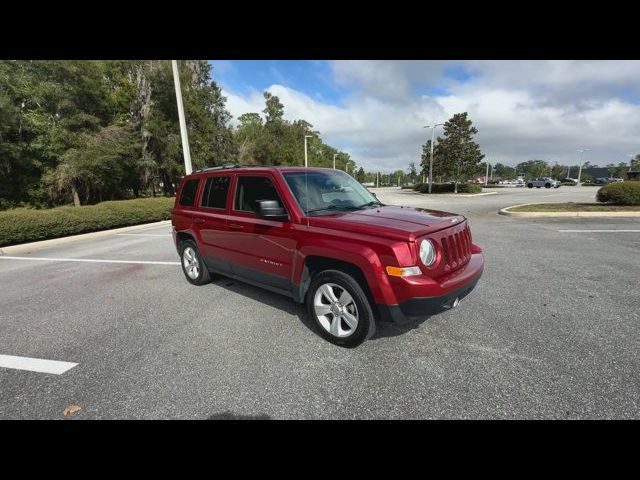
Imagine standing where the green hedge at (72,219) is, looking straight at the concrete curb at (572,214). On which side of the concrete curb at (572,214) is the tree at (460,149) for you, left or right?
left

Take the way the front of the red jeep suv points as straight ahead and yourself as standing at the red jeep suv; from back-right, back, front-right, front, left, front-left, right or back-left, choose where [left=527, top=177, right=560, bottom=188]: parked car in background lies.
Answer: left

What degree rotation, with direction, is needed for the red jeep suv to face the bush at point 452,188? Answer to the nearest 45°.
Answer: approximately 90° to its left

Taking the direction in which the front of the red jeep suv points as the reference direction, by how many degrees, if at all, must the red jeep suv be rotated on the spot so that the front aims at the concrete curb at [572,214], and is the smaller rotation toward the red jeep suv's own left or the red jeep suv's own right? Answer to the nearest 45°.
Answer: approximately 90° to the red jeep suv's own left

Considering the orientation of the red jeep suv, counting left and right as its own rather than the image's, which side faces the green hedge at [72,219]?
back

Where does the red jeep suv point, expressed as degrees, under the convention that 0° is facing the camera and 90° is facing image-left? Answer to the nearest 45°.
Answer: approximately 315°

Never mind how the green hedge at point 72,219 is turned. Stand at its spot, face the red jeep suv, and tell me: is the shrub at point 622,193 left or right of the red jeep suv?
left

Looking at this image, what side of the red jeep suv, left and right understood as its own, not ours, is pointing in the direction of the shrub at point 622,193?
left

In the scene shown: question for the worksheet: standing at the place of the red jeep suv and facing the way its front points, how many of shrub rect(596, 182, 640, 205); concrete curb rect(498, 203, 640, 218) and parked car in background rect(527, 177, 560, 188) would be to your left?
3

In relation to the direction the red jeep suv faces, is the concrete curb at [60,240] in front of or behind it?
behind

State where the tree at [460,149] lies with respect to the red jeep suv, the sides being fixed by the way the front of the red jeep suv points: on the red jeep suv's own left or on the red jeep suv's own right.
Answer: on the red jeep suv's own left
